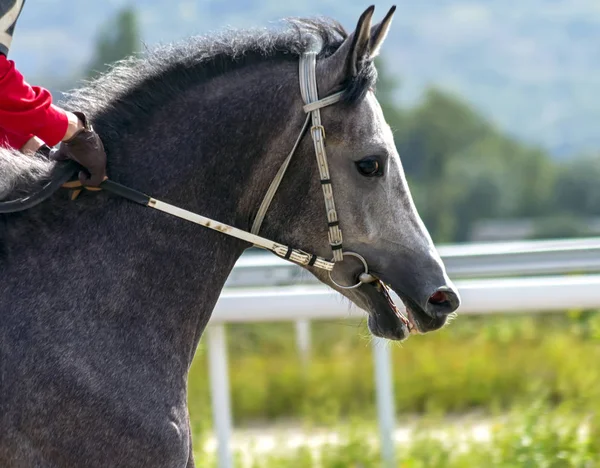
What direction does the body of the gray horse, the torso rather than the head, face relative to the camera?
to the viewer's right
